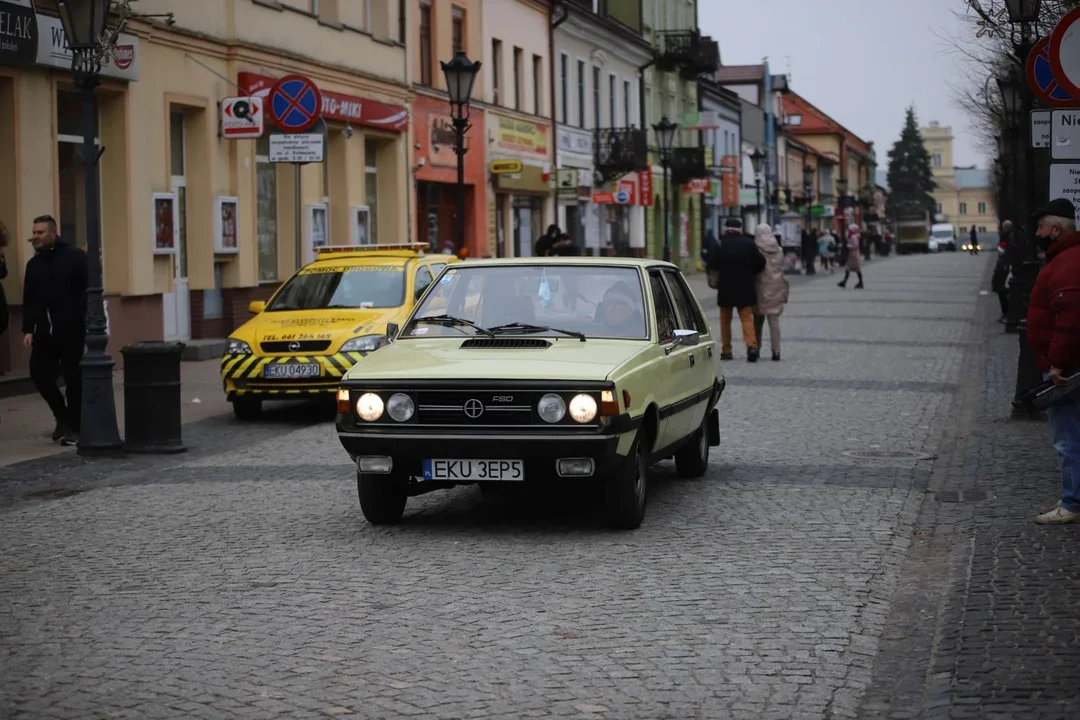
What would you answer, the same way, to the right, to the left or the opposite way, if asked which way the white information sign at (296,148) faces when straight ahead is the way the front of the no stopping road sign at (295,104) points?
the same way

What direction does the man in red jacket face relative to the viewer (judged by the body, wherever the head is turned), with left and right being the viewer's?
facing to the left of the viewer

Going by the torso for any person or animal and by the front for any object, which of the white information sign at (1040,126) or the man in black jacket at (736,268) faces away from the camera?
the man in black jacket

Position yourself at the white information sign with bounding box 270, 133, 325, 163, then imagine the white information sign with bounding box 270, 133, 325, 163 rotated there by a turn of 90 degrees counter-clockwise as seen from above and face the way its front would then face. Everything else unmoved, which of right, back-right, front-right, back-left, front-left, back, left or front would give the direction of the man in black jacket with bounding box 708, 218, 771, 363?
front

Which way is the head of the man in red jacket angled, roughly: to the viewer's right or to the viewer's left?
to the viewer's left

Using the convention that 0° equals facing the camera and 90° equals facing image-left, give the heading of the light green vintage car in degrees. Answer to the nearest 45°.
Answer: approximately 45°

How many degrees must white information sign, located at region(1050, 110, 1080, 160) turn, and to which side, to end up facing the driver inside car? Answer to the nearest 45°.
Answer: approximately 45° to its right

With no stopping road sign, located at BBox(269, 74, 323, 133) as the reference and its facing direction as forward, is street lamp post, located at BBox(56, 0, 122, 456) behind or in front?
in front

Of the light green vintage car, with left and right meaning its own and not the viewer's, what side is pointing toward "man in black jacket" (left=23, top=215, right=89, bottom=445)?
right

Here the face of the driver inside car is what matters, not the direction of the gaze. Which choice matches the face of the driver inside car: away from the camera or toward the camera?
toward the camera

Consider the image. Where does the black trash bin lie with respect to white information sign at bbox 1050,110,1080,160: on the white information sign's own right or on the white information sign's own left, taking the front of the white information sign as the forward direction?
on the white information sign's own right

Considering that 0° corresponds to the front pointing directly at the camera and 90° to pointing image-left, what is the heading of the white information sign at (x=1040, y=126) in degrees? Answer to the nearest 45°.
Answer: approximately 0°

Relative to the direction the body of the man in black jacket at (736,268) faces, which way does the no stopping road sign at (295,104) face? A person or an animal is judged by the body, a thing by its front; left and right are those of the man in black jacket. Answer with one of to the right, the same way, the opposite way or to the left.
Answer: the opposite way

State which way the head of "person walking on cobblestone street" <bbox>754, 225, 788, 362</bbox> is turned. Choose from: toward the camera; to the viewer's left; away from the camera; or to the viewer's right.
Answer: away from the camera

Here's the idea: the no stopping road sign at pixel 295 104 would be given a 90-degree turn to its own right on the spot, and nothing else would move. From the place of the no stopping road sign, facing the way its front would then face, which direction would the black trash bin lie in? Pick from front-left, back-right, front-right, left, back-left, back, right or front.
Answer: left

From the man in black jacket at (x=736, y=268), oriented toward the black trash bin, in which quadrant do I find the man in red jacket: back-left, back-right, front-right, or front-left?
front-left

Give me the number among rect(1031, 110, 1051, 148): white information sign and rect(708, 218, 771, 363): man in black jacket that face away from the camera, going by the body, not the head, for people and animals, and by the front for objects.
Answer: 1

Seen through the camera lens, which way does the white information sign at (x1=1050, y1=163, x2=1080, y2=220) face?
facing the viewer
